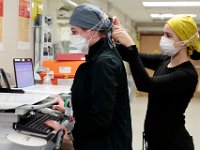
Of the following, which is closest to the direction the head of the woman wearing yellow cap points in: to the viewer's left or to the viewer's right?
to the viewer's left

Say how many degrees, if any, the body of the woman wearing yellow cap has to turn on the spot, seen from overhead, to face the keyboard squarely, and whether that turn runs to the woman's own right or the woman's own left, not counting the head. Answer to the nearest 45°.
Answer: approximately 45° to the woman's own left

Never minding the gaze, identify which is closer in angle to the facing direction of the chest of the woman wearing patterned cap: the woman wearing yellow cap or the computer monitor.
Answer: the computer monitor

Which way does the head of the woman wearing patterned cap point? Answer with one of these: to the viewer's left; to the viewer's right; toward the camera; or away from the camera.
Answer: to the viewer's left

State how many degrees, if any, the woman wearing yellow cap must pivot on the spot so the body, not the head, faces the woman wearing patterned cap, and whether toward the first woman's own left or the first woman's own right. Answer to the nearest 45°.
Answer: approximately 45° to the first woman's own left

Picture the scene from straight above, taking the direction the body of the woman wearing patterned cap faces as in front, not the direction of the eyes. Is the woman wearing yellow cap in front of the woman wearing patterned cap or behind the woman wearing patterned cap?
behind

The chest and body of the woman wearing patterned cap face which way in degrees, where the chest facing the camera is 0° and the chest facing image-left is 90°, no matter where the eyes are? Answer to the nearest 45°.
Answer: approximately 90°

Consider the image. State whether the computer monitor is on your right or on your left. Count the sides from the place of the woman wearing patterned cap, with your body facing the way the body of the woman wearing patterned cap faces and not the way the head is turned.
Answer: on your right

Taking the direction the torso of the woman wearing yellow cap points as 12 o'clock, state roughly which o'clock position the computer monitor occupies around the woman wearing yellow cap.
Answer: The computer monitor is roughly at 1 o'clock from the woman wearing yellow cap.

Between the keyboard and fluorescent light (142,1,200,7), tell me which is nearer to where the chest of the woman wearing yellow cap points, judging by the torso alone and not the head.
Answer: the keyboard

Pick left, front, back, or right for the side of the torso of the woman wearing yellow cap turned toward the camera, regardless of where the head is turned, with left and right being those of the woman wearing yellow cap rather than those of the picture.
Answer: left

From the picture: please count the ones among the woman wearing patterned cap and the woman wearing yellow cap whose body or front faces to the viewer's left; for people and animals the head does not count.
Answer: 2

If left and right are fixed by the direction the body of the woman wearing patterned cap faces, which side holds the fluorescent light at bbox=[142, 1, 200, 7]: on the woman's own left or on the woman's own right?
on the woman's own right
